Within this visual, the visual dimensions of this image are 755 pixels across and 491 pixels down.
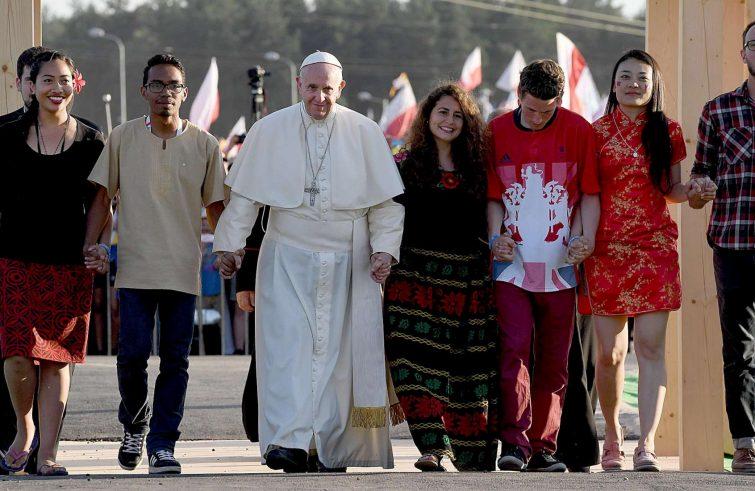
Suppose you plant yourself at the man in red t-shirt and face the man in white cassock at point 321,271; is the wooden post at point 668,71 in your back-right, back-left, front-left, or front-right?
back-right

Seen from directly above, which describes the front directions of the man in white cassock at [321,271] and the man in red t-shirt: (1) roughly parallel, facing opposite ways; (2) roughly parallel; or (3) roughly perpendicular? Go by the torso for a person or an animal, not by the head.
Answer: roughly parallel

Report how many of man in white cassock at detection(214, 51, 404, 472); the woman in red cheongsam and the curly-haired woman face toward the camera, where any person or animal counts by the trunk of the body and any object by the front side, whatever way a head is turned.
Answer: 3

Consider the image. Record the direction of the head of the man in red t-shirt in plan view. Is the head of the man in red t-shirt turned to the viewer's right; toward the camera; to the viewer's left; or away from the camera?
toward the camera

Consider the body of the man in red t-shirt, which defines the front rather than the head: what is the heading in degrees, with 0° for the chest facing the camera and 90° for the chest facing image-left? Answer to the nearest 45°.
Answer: approximately 0°

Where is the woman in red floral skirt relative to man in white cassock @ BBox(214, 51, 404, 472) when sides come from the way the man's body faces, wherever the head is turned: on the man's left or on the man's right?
on the man's right

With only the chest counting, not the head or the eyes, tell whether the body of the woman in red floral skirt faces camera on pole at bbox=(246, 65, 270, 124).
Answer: no

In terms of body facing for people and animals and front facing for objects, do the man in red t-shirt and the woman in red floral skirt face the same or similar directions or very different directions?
same or similar directions

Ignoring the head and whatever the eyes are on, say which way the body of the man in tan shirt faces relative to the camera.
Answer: toward the camera

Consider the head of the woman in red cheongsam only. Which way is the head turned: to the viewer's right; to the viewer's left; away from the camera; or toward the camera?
toward the camera

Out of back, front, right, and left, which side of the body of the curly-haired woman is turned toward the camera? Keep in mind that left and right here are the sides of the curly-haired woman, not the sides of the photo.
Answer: front

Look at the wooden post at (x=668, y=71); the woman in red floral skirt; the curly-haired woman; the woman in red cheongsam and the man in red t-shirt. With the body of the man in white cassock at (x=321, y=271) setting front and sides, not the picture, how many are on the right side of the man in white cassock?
1

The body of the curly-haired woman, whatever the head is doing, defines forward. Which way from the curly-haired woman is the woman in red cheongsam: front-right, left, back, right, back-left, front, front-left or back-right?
left

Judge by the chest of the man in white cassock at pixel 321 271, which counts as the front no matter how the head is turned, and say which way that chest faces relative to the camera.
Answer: toward the camera

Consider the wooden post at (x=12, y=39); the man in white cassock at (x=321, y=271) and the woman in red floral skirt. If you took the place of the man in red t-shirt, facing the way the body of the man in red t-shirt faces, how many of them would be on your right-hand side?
3

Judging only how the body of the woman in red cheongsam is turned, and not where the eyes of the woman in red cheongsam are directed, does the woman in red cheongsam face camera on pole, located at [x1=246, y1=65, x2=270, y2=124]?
no

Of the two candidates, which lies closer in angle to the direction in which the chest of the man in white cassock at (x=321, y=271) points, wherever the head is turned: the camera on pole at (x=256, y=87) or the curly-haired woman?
the curly-haired woman

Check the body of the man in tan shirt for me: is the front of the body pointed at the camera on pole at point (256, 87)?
no
